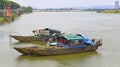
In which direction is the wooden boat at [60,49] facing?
to the viewer's left
